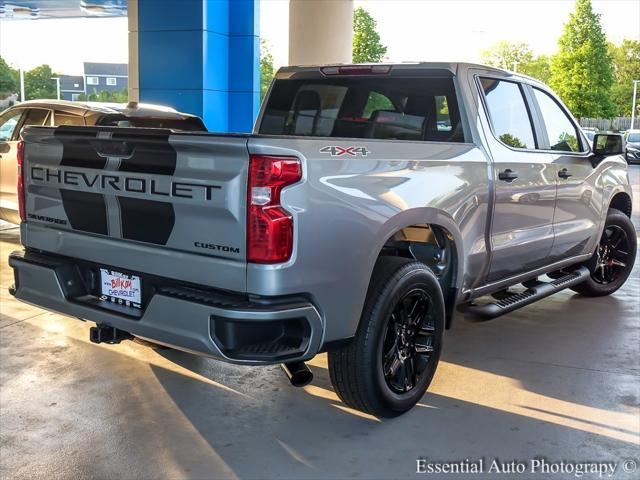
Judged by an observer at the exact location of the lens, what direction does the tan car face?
facing away from the viewer and to the left of the viewer

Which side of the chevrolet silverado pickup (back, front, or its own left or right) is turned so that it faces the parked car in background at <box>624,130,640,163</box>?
front

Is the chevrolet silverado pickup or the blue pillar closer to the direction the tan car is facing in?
the blue pillar

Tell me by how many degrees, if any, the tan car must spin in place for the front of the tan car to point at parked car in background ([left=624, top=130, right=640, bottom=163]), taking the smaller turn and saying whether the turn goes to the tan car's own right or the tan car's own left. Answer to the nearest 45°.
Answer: approximately 90° to the tan car's own right

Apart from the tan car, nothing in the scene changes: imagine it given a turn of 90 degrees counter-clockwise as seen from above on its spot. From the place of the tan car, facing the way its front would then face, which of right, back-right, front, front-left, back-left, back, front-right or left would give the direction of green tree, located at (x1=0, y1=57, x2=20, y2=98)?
back-right

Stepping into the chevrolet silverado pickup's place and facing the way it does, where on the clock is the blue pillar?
The blue pillar is roughly at 10 o'clock from the chevrolet silverado pickup.

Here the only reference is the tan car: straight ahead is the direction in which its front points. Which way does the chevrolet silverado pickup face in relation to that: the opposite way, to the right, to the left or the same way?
to the right

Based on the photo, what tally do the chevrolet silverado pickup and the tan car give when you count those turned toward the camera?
0

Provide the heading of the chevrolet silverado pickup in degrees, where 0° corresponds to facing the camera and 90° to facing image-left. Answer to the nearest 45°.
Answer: approximately 225°

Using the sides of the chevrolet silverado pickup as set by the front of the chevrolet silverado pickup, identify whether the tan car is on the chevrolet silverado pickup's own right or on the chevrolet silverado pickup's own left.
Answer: on the chevrolet silverado pickup's own left
